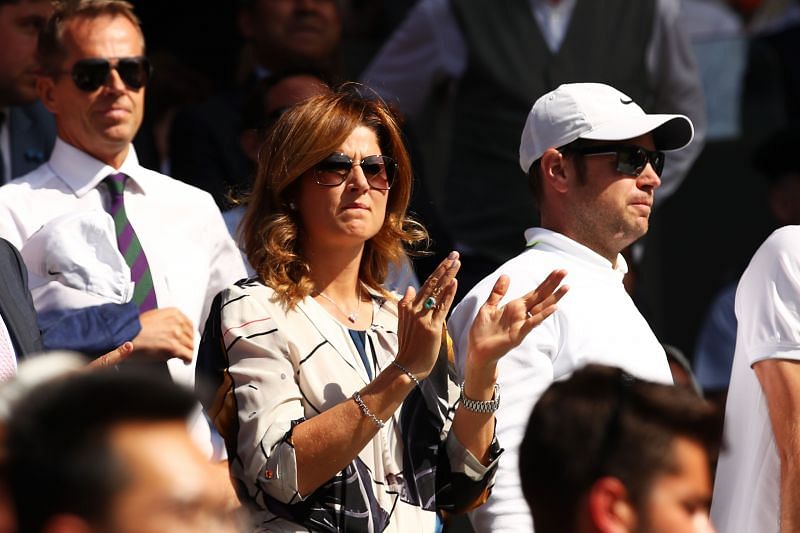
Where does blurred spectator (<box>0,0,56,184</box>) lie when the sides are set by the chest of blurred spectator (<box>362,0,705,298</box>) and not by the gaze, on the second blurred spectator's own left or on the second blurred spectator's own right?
on the second blurred spectator's own right

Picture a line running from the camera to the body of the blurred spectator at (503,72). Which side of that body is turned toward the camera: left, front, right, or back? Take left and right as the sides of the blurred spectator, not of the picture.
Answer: front

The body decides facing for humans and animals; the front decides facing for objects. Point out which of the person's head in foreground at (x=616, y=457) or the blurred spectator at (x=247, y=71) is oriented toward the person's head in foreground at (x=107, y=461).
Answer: the blurred spectator

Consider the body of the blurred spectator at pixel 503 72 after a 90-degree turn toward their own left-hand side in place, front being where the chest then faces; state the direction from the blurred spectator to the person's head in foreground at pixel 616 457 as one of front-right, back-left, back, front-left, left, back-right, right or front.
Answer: right

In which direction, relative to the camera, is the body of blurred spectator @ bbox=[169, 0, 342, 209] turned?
toward the camera

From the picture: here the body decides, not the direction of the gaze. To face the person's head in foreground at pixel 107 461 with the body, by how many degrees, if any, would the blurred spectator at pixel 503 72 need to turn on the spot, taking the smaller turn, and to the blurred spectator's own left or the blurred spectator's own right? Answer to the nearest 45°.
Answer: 0° — they already face them

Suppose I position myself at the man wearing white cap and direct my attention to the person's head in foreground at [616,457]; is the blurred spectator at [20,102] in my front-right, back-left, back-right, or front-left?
back-right

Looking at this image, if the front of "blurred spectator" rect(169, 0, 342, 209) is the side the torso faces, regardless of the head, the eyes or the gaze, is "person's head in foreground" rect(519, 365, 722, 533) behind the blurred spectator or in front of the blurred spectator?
in front

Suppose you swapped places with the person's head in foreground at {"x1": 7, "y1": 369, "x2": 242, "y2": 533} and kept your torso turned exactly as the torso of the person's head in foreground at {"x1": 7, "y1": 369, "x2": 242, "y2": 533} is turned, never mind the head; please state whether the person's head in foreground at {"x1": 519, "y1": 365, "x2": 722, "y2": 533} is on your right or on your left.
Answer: on your left

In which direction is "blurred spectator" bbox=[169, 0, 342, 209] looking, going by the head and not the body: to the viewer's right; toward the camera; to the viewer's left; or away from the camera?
toward the camera

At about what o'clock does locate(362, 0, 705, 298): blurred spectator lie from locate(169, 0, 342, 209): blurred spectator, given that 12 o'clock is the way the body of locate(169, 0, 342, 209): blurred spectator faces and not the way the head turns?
locate(362, 0, 705, 298): blurred spectator is roughly at 9 o'clock from locate(169, 0, 342, 209): blurred spectator.

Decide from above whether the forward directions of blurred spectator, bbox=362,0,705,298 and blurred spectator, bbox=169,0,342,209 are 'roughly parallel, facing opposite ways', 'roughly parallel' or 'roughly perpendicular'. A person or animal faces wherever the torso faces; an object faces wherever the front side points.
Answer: roughly parallel

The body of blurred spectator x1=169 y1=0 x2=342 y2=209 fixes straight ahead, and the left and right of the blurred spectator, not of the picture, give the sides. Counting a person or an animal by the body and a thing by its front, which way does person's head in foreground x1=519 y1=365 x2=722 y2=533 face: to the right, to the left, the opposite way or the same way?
to the left

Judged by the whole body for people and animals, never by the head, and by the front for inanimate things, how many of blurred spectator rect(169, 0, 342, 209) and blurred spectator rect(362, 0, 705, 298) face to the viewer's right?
0

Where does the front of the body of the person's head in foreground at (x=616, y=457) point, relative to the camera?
to the viewer's right
